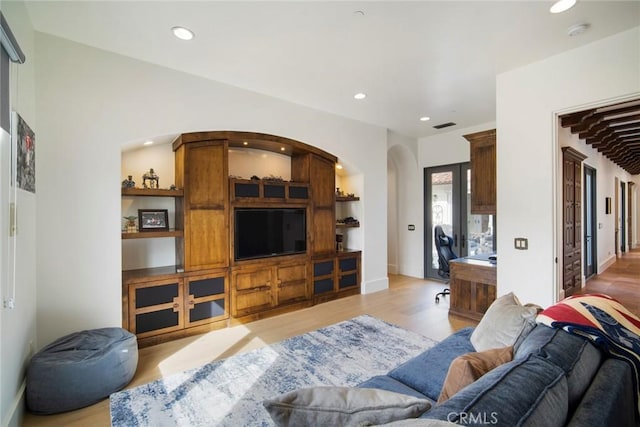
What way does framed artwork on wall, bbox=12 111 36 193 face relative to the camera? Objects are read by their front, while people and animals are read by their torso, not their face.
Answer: to the viewer's right

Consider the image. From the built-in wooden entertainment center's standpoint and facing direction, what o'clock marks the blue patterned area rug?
The blue patterned area rug is roughly at 1 o'clock from the built-in wooden entertainment center.

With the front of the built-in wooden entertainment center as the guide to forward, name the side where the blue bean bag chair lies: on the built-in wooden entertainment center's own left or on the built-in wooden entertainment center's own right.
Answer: on the built-in wooden entertainment center's own right

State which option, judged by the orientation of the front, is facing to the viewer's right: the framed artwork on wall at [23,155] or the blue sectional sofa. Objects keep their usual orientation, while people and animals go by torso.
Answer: the framed artwork on wall

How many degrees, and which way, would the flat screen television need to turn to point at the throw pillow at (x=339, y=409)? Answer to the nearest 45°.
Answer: approximately 45° to its right

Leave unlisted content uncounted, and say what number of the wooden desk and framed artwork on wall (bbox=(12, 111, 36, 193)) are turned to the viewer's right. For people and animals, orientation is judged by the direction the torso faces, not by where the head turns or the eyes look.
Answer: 1

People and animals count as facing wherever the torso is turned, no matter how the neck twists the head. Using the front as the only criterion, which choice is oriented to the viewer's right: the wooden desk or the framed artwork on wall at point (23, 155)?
the framed artwork on wall
